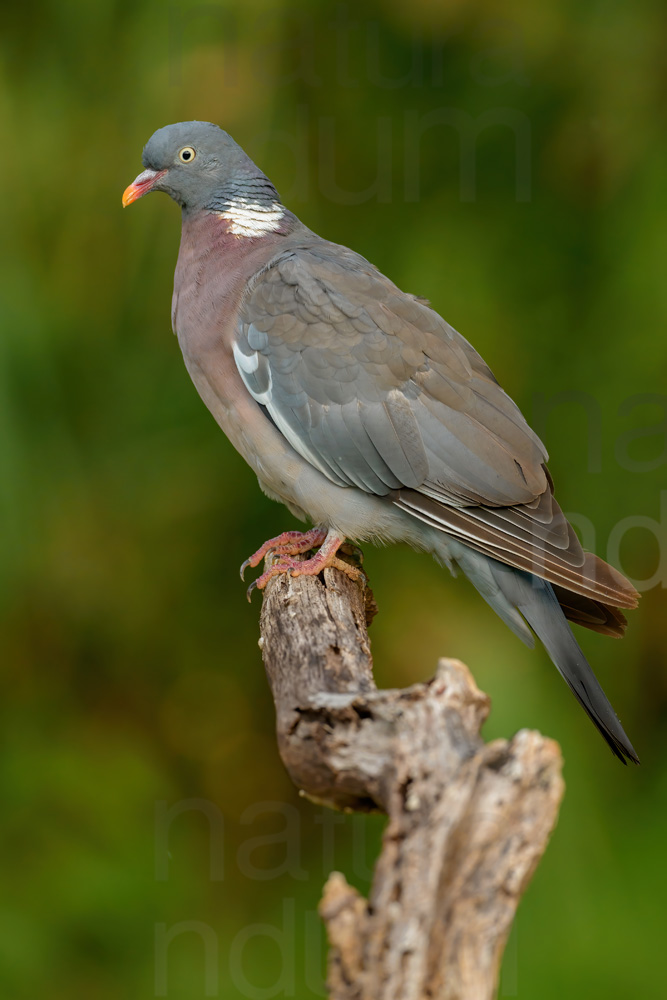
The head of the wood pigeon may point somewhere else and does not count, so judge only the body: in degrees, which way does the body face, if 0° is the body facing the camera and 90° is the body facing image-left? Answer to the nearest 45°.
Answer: approximately 90°
